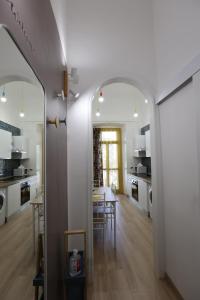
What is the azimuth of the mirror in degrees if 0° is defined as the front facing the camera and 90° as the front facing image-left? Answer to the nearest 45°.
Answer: approximately 270°

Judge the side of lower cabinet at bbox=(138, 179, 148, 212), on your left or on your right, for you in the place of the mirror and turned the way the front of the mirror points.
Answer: on your left

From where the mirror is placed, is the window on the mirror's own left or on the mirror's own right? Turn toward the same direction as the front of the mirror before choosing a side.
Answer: on the mirror's own left

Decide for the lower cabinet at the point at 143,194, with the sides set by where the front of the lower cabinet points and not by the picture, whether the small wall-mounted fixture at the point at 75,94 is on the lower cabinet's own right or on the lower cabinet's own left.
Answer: on the lower cabinet's own left

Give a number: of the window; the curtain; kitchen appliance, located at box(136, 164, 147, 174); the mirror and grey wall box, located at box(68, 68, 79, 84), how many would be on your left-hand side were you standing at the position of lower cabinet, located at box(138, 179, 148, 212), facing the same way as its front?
2

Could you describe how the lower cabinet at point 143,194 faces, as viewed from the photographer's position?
facing to the left of the viewer

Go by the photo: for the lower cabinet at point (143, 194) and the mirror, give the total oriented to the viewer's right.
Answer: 1

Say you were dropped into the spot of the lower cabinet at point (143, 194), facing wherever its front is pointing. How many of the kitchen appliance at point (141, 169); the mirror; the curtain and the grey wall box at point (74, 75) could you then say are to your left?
2

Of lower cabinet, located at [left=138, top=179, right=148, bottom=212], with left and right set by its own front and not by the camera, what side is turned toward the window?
right

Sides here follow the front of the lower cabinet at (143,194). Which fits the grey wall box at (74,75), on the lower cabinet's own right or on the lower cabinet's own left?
on the lower cabinet's own left

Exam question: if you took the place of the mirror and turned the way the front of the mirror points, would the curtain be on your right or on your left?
on your left

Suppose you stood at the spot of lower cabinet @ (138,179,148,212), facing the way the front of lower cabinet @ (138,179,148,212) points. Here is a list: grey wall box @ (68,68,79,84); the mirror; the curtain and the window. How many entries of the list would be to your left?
2
